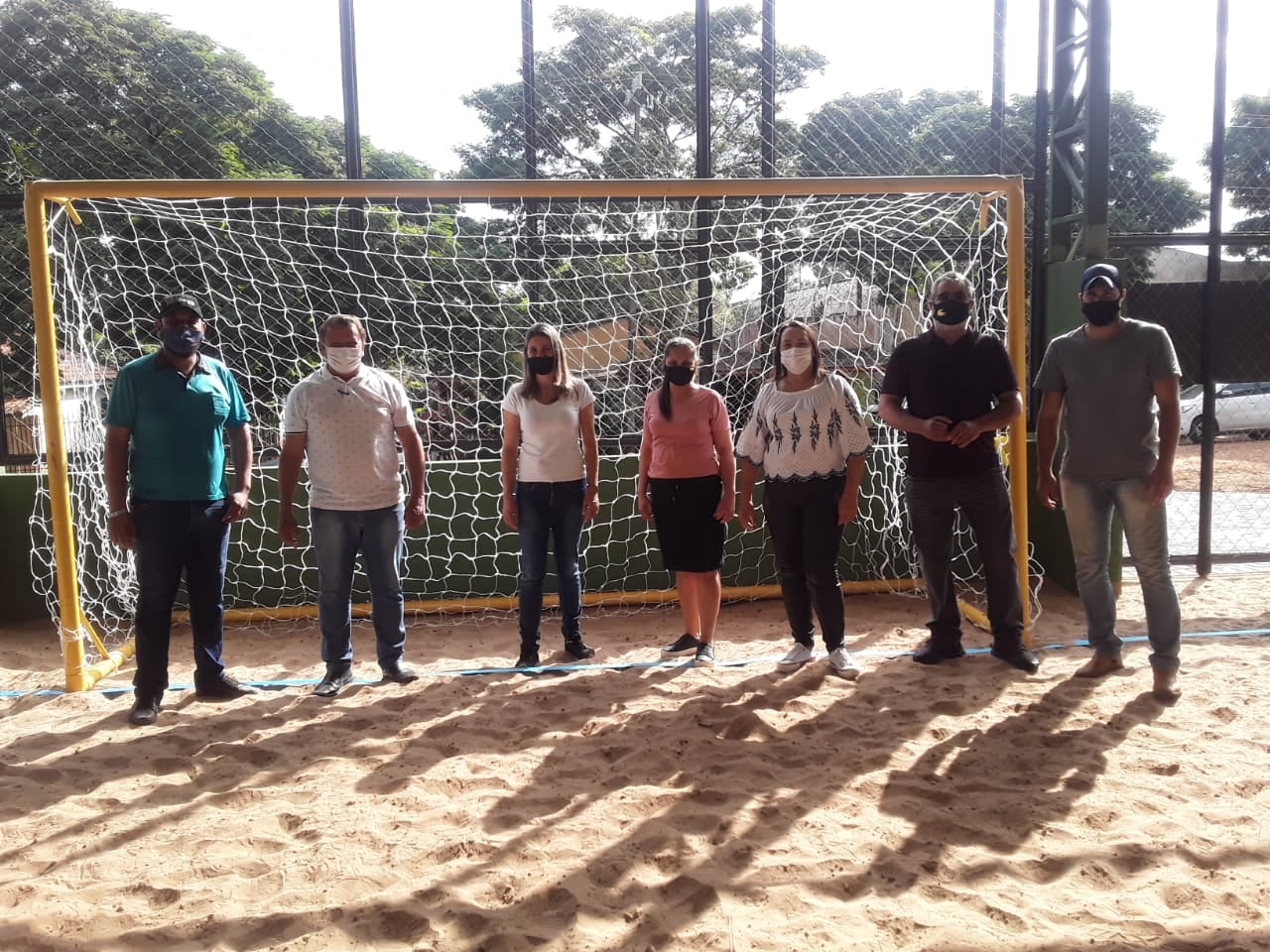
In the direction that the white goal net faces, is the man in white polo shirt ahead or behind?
ahead

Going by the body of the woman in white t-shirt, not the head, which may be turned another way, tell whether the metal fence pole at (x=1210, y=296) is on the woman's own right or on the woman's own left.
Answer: on the woman's own left

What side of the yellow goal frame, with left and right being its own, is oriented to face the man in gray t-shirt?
left

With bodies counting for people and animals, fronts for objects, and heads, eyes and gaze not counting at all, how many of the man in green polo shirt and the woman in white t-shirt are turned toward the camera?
2
